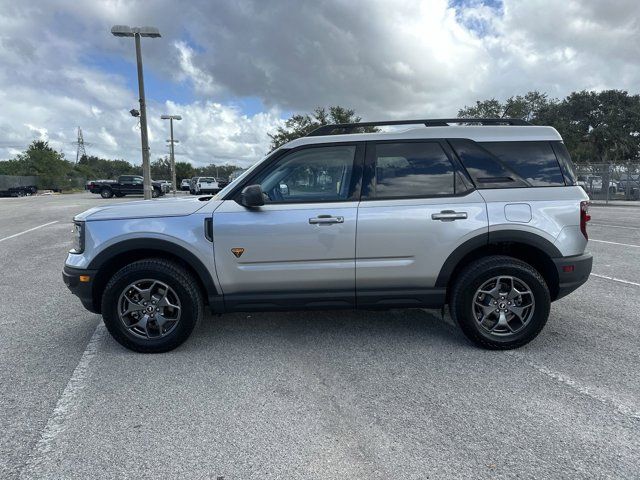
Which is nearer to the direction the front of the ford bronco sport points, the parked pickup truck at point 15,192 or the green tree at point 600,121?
the parked pickup truck

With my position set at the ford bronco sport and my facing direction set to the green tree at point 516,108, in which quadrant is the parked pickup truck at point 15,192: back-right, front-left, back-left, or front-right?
front-left

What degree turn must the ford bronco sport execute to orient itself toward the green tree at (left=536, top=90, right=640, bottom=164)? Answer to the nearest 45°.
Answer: approximately 135° to its right

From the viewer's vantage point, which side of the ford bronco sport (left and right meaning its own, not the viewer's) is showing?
left

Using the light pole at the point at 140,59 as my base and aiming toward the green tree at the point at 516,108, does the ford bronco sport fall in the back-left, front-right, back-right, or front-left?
back-right

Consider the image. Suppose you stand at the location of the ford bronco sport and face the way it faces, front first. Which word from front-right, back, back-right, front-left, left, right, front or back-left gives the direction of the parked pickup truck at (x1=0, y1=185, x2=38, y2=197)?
front-right

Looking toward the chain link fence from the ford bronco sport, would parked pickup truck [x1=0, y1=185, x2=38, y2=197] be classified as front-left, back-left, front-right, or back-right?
front-left

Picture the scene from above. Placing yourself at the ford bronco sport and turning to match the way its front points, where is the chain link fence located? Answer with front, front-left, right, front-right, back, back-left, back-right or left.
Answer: back-right

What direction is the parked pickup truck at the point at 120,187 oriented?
to the viewer's right

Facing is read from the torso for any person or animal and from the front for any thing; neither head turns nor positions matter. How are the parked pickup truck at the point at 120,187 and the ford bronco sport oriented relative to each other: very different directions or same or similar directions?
very different directions

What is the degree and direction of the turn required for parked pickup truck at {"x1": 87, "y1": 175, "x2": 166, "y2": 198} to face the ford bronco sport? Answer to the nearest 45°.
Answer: approximately 90° to its right

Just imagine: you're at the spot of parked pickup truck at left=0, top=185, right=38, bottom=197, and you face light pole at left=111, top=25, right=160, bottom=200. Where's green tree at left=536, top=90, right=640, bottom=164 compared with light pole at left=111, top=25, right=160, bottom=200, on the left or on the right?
left

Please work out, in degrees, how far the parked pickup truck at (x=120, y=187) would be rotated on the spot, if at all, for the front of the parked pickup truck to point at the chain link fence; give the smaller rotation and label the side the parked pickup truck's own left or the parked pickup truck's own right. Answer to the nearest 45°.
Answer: approximately 45° to the parked pickup truck's own right

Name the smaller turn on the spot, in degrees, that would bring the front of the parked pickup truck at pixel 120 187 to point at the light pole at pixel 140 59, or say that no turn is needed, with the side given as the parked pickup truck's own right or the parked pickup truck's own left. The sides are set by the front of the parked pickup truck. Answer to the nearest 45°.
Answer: approximately 90° to the parked pickup truck's own right
